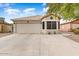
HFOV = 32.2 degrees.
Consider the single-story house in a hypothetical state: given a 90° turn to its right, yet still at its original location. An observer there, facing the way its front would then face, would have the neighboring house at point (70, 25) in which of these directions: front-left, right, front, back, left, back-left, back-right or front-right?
back

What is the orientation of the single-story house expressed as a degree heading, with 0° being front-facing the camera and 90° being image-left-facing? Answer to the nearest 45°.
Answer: approximately 0°

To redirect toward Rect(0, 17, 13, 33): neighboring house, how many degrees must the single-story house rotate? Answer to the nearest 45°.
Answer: approximately 90° to its right
